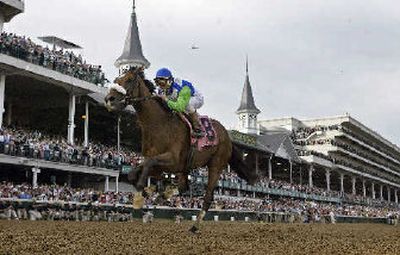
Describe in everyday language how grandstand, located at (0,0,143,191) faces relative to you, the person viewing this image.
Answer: facing the viewer and to the right of the viewer

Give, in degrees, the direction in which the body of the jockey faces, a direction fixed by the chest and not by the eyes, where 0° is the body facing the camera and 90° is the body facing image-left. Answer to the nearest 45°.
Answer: approximately 45°

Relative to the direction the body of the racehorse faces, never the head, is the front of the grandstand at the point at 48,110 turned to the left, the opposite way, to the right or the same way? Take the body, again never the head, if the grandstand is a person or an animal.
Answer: to the left

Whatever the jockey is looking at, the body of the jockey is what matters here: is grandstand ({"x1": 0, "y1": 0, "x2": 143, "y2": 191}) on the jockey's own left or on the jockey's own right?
on the jockey's own right

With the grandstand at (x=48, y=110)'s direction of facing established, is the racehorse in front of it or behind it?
in front

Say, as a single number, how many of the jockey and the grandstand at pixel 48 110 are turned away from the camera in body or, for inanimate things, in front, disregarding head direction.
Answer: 0

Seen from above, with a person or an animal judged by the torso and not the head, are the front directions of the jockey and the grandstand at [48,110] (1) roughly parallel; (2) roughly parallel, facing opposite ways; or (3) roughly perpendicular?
roughly perpendicular

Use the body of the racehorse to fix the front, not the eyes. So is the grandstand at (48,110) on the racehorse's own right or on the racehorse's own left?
on the racehorse's own right

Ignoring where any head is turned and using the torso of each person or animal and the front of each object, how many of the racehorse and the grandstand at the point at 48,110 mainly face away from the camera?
0
